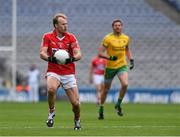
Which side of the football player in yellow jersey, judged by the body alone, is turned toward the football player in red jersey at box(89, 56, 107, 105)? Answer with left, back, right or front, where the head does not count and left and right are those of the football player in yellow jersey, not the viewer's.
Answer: back

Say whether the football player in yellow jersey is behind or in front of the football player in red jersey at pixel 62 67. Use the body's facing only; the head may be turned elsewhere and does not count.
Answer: behind

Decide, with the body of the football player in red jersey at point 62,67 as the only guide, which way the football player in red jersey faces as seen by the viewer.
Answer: toward the camera

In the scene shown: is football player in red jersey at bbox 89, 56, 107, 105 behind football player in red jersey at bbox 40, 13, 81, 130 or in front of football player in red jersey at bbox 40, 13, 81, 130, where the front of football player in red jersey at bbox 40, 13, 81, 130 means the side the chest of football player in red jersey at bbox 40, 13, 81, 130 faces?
behind

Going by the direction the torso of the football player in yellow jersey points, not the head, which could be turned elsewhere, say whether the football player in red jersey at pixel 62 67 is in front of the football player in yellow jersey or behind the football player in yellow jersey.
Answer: in front

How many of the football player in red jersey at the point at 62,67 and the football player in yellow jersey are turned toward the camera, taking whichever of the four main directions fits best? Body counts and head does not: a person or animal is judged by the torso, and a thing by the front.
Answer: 2

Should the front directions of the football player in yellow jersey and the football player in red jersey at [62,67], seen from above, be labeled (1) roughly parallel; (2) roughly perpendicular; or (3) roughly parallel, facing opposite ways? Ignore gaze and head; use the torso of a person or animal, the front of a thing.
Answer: roughly parallel
